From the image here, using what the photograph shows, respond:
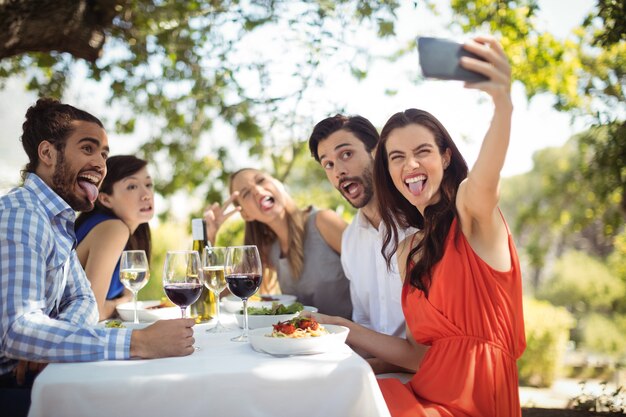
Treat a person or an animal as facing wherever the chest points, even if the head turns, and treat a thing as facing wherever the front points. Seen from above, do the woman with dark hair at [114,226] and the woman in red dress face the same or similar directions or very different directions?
very different directions

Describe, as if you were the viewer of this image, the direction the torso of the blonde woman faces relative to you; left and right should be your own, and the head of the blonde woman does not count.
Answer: facing the viewer and to the left of the viewer

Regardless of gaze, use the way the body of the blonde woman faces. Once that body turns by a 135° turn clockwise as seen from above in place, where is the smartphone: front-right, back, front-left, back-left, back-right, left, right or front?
back

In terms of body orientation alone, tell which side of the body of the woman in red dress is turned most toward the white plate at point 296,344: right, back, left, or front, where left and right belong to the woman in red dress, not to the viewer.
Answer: front

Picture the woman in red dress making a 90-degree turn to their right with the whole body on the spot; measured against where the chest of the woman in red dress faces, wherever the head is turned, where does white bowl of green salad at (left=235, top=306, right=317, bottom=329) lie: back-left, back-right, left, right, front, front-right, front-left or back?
front-left

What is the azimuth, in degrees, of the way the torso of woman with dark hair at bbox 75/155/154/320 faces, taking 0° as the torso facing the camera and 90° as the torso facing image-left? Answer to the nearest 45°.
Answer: approximately 270°

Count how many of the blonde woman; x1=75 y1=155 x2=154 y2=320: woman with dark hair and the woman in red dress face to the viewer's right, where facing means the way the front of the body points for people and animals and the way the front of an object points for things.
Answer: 1

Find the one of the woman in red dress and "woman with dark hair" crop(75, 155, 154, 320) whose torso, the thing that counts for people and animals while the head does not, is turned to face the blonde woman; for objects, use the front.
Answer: the woman with dark hair

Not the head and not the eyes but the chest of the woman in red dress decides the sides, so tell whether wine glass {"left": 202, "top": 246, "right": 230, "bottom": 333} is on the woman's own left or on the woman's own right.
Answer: on the woman's own right

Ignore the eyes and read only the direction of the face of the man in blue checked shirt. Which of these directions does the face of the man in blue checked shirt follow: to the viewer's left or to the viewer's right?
to the viewer's right

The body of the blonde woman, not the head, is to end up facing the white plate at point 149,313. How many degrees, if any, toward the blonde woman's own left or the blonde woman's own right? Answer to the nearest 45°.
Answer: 0° — they already face it
